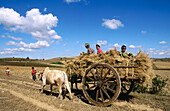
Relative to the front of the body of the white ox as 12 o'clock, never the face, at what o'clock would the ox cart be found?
The ox cart is roughly at 6 o'clock from the white ox.

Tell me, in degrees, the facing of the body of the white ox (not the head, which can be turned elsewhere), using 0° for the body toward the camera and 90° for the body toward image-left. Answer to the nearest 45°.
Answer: approximately 135°

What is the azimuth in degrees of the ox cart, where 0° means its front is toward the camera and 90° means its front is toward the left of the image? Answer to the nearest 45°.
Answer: approximately 135°

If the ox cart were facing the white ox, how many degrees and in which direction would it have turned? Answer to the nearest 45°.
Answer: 0° — it already faces it
